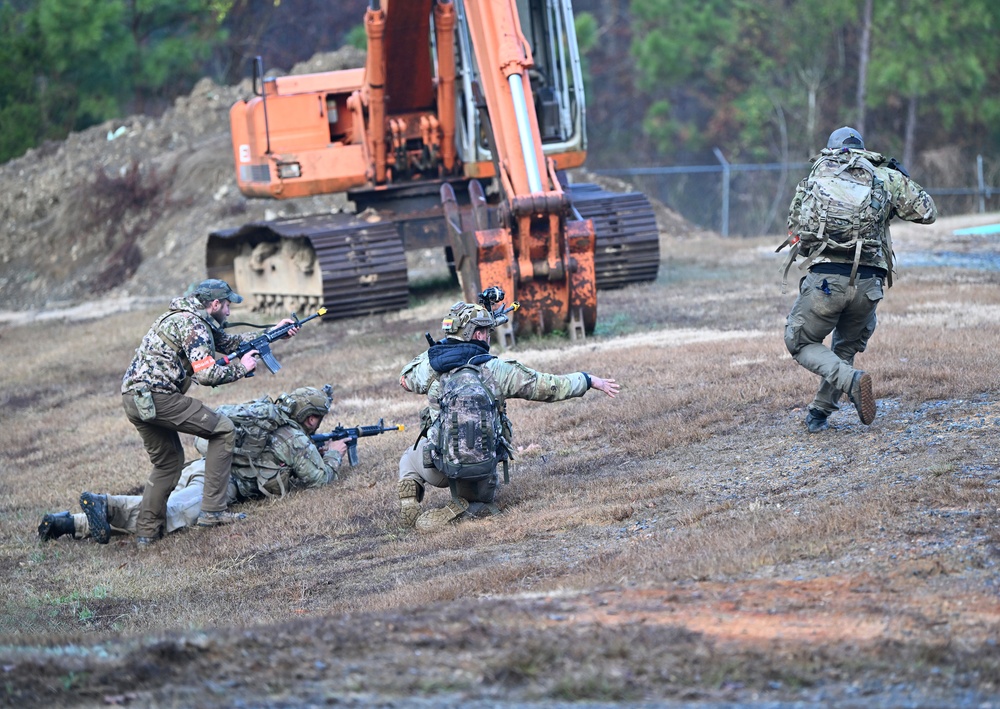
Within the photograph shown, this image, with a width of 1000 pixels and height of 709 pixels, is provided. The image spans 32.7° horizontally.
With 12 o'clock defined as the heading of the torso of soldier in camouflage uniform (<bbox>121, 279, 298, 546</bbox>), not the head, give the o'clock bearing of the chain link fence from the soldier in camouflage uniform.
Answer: The chain link fence is roughly at 10 o'clock from the soldier in camouflage uniform.

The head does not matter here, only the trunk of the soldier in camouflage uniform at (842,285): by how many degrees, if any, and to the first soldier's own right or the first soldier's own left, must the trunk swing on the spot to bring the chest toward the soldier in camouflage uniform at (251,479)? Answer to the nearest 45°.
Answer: approximately 90° to the first soldier's own left

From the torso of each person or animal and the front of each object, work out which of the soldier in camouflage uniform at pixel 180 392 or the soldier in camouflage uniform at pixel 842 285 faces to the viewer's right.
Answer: the soldier in camouflage uniform at pixel 180 392

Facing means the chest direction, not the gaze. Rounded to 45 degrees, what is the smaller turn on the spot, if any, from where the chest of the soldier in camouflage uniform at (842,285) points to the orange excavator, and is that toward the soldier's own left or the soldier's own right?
approximately 45° to the soldier's own left

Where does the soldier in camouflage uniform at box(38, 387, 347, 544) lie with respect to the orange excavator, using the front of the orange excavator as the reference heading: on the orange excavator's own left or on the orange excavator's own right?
on the orange excavator's own right

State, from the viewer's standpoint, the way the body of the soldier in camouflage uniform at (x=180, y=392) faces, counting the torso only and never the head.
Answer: to the viewer's right

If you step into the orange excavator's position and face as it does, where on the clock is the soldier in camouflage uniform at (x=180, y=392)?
The soldier in camouflage uniform is roughly at 2 o'clock from the orange excavator.

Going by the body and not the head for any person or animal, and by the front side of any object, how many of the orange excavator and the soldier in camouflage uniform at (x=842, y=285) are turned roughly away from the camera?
1

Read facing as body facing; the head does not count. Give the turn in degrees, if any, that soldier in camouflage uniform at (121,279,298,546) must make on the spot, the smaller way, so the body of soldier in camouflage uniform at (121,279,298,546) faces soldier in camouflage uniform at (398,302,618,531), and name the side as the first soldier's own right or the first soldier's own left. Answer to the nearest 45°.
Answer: approximately 45° to the first soldier's own right

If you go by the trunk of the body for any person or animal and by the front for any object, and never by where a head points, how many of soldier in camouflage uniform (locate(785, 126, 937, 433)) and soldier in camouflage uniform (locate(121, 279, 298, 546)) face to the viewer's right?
1

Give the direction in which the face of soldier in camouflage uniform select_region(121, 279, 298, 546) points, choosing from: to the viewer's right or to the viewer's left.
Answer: to the viewer's right

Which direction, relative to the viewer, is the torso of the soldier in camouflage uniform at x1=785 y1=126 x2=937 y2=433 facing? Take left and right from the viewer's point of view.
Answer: facing away from the viewer
